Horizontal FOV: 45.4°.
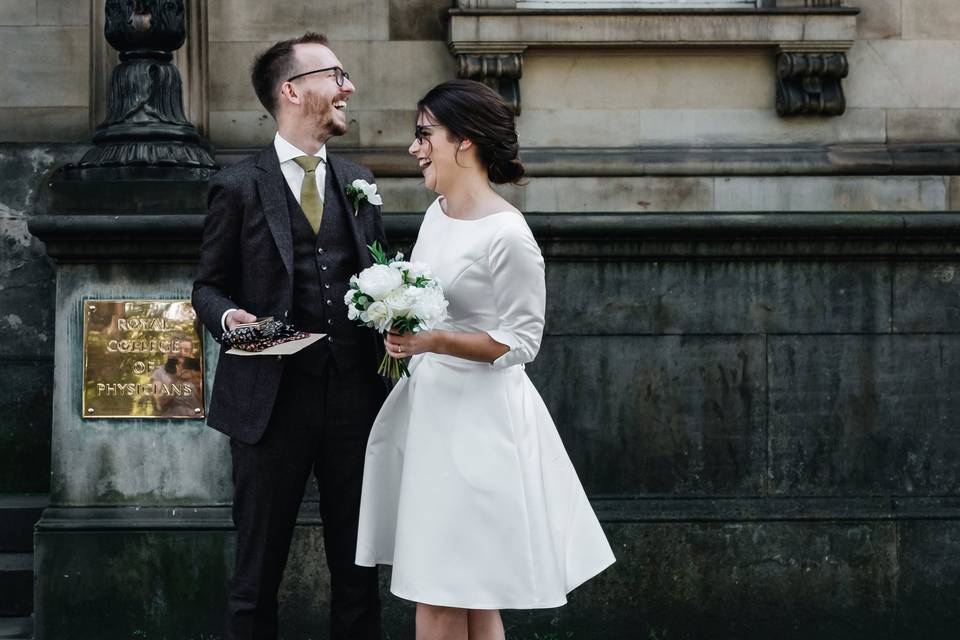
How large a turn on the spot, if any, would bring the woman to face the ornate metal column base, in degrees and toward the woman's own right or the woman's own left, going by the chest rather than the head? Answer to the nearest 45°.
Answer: approximately 90° to the woman's own right

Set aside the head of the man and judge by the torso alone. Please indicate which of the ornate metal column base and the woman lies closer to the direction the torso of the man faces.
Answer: the woman

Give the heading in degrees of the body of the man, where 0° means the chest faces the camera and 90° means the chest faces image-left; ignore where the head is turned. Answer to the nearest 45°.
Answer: approximately 315°

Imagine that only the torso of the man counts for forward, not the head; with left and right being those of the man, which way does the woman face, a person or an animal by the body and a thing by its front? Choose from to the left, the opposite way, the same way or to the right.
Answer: to the right

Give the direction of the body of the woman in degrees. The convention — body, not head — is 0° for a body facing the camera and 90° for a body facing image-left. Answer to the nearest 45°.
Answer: approximately 45°
